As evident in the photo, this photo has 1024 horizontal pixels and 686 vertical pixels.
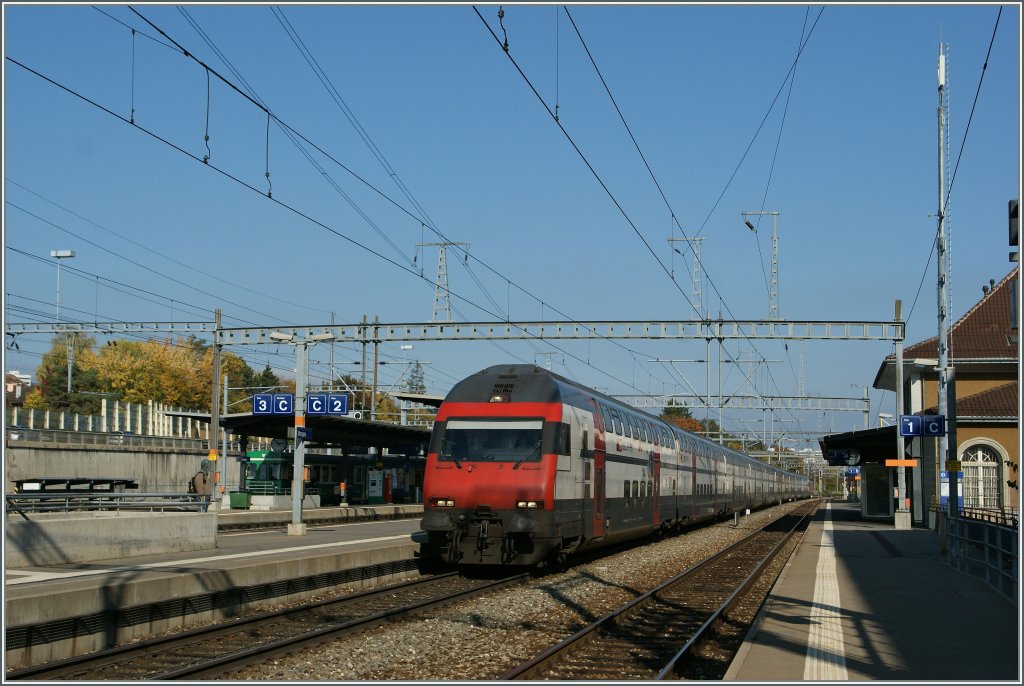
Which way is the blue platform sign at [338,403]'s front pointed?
toward the camera

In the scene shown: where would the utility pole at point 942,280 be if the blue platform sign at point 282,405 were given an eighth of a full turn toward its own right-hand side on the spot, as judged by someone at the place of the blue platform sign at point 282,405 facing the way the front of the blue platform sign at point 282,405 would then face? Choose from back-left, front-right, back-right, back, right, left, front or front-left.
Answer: left

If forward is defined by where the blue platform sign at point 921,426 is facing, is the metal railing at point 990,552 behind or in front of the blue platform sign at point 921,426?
in front

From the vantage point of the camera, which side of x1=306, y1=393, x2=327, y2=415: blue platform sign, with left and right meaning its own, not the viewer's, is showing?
front

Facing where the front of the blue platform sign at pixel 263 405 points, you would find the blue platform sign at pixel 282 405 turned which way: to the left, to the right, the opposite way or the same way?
the same way

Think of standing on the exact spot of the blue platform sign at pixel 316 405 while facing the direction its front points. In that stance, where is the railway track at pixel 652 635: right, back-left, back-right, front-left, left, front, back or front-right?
front

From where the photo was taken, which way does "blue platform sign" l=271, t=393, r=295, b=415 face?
toward the camera

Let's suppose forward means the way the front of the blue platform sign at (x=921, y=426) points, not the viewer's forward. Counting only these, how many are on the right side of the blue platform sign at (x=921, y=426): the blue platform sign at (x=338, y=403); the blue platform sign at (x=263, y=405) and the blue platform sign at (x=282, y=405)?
3

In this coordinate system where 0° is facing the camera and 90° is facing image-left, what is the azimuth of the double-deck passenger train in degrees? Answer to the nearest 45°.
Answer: approximately 45°

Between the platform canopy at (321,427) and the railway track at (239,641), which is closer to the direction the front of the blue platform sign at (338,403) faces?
the railway track

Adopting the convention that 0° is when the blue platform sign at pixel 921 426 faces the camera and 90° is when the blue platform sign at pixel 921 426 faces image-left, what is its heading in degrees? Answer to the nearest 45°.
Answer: approximately 0°

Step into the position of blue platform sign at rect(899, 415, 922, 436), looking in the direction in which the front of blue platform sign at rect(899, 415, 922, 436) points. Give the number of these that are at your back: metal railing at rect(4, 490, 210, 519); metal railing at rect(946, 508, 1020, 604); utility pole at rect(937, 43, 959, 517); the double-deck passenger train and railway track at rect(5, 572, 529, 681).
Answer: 0

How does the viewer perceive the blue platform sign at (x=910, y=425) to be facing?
facing the viewer
